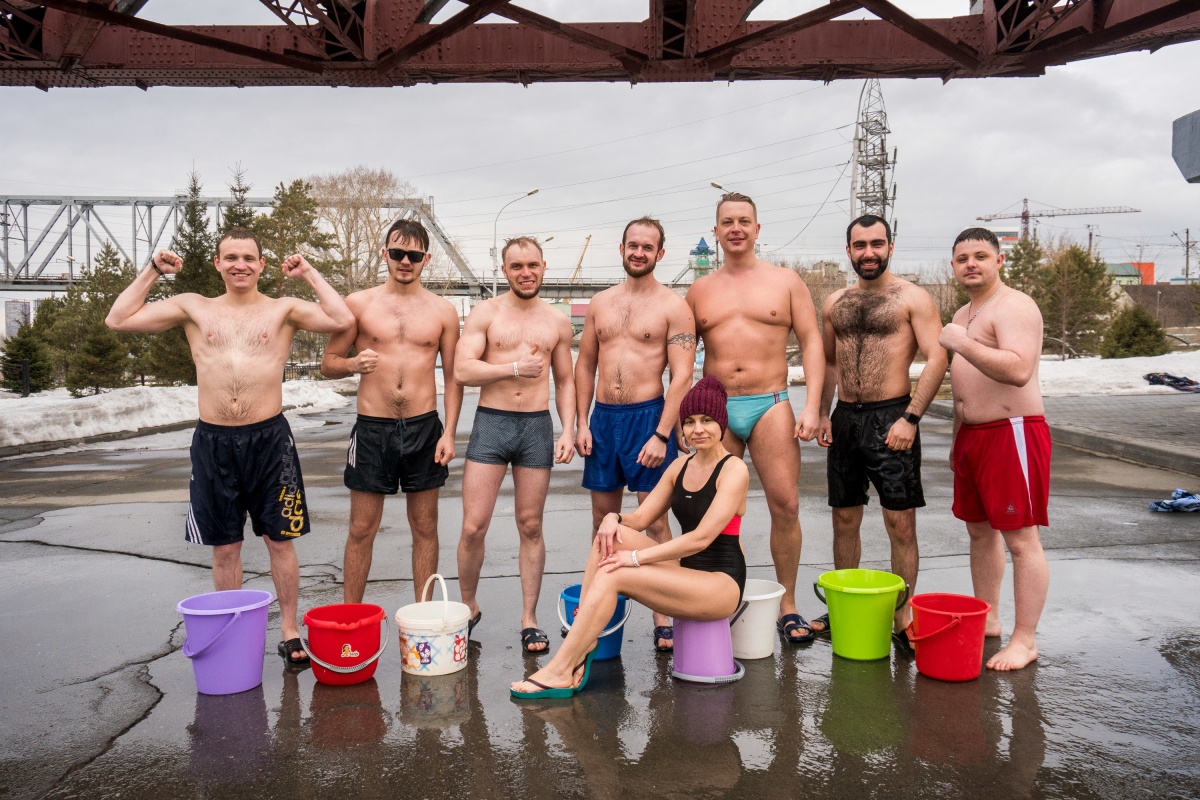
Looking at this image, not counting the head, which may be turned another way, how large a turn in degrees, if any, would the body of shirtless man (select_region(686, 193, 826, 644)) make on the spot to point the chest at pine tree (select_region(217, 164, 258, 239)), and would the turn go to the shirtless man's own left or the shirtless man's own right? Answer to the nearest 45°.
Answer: approximately 135° to the shirtless man's own right

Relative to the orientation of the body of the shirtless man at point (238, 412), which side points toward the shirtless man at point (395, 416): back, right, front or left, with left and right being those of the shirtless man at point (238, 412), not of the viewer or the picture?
left

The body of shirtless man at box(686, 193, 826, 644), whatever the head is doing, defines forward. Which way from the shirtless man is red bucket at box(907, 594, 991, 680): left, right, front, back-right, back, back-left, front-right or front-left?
front-left

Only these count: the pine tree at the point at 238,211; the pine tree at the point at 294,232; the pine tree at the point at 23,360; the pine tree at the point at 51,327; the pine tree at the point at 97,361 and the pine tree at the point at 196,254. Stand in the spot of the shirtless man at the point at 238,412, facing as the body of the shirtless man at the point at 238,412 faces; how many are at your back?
6

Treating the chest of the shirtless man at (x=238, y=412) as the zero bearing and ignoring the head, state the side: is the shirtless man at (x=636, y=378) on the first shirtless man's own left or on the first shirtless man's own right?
on the first shirtless man's own left

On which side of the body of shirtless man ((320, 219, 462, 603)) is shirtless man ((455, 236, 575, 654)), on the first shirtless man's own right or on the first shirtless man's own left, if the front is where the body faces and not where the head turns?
on the first shirtless man's own left

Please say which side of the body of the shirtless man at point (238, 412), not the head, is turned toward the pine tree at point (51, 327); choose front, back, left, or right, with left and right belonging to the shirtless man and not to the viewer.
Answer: back
